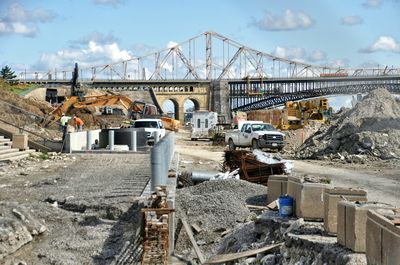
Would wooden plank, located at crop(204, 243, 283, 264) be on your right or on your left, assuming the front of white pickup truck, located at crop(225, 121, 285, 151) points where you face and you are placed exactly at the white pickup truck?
on your right

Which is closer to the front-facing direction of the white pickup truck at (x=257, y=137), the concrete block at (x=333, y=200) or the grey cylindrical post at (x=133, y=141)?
the concrete block

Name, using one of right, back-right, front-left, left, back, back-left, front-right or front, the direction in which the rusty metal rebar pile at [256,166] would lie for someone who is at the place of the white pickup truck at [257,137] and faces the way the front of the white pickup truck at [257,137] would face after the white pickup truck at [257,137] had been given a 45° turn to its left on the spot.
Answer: right

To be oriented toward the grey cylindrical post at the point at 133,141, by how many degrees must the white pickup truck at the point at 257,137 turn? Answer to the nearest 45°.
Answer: approximately 90° to its right

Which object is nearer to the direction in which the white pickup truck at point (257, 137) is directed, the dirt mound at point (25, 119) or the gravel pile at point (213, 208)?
the gravel pile

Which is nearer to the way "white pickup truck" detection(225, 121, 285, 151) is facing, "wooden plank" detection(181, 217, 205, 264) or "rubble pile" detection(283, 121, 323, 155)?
the wooden plank

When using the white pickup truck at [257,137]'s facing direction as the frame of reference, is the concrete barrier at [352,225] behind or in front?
in front

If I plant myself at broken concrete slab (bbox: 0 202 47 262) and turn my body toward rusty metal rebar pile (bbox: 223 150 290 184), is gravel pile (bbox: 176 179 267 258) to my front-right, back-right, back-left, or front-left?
front-right

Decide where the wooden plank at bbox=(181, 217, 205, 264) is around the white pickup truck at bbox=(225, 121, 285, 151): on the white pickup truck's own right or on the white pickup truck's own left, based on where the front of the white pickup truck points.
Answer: on the white pickup truck's own right

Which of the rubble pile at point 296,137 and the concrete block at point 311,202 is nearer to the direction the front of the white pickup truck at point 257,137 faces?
the concrete block

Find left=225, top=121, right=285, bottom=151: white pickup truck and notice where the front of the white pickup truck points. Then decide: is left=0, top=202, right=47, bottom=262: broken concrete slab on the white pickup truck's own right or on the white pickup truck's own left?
on the white pickup truck's own right

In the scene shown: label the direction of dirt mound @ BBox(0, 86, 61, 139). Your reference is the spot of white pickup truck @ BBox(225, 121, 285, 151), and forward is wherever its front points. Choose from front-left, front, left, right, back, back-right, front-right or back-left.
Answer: back-right
